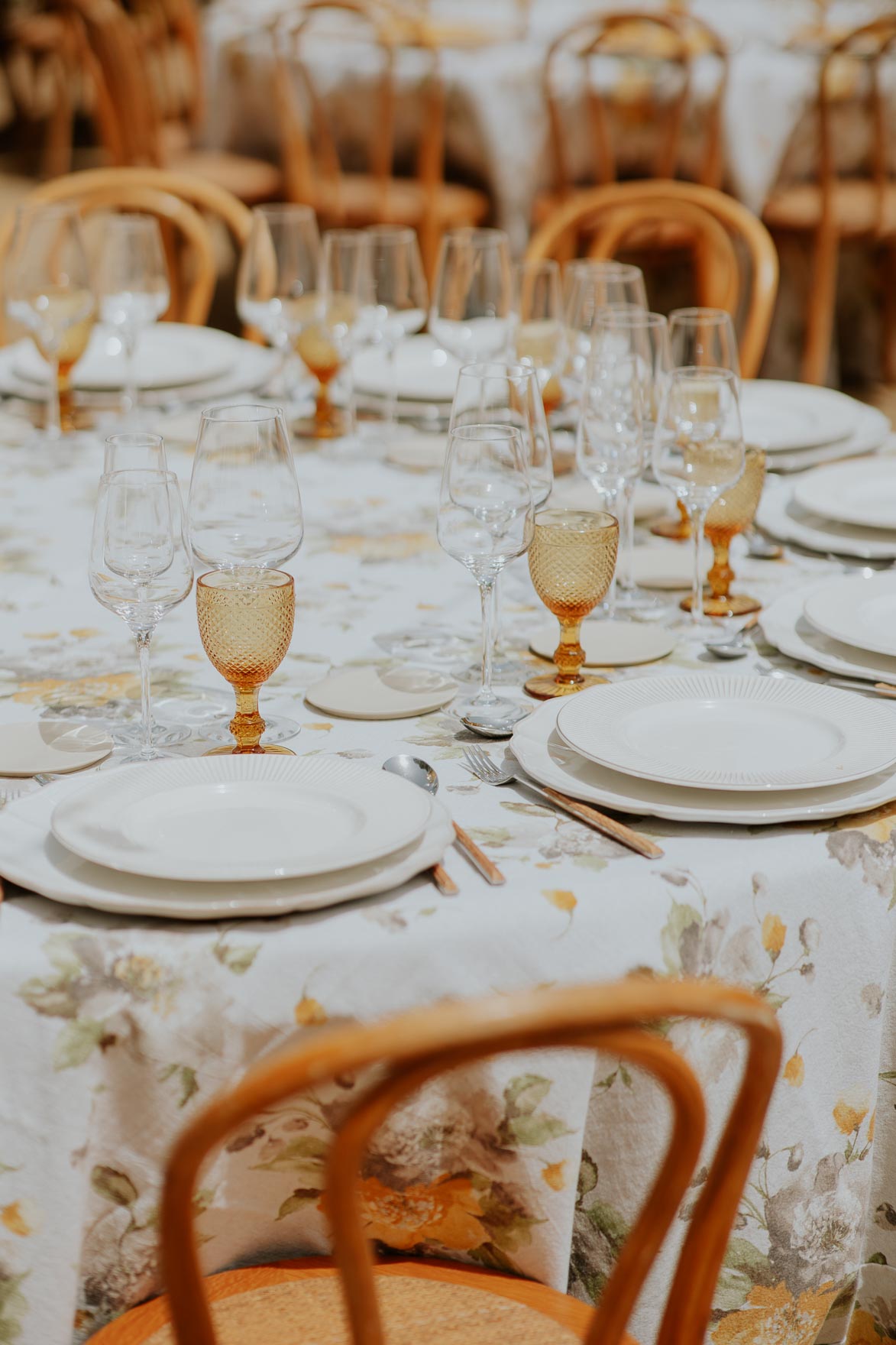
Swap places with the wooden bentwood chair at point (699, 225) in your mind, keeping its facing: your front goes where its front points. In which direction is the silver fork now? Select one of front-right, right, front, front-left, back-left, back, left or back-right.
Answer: front-left

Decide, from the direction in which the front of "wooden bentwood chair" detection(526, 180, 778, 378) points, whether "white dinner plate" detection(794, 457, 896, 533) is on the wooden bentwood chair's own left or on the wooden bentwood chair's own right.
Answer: on the wooden bentwood chair's own left

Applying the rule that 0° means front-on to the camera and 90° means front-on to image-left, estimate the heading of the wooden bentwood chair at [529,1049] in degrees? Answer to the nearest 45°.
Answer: approximately 135°

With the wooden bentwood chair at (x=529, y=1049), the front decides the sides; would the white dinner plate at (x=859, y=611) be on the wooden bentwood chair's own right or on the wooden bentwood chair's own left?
on the wooden bentwood chair's own right

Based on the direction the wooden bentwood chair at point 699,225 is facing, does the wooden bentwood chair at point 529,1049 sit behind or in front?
in front

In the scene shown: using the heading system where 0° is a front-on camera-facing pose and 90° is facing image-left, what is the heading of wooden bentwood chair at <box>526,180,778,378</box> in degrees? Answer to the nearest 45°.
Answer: approximately 45°

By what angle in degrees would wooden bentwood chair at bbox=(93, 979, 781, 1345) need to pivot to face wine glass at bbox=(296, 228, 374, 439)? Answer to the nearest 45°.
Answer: approximately 45° to its right

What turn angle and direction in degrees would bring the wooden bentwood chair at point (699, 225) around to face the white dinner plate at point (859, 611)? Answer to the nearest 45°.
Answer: approximately 45° to its left
